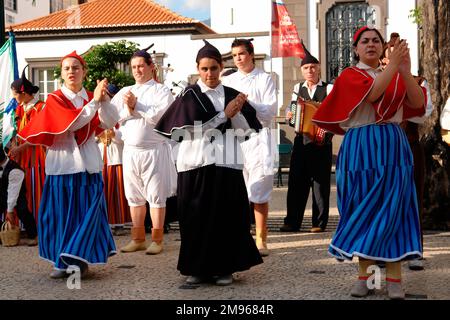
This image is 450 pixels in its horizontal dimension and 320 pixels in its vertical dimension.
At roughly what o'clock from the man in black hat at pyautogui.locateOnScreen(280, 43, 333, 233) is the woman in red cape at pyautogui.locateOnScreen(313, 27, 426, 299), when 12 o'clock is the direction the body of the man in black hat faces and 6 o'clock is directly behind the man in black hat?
The woman in red cape is roughly at 12 o'clock from the man in black hat.

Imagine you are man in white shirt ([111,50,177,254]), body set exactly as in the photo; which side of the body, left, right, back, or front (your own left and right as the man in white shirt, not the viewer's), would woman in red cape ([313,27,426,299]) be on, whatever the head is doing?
left

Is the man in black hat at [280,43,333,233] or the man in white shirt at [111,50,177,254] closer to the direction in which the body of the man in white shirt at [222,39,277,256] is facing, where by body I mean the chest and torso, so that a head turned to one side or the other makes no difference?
the man in white shirt

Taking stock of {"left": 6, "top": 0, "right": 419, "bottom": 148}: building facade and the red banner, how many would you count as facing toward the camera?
2

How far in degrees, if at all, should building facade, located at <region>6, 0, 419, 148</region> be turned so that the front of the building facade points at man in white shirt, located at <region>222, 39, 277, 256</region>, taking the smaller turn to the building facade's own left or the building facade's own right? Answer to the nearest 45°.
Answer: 0° — it already faces them

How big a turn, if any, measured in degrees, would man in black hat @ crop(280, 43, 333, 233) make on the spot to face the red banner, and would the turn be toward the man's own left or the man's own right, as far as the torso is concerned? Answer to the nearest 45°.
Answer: approximately 180°

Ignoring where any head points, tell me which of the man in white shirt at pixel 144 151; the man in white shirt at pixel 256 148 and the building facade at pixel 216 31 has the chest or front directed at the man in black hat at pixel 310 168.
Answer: the building facade

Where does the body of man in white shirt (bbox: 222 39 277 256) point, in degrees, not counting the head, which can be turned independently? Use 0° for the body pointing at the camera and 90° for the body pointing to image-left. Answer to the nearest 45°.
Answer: approximately 45°

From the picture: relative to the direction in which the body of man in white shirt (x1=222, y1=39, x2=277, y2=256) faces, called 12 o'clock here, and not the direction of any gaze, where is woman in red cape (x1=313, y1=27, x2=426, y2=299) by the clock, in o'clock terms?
The woman in red cape is roughly at 10 o'clock from the man in white shirt.

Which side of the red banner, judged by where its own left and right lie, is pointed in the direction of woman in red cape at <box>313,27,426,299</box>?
front

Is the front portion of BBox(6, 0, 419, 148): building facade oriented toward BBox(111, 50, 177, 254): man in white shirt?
yes

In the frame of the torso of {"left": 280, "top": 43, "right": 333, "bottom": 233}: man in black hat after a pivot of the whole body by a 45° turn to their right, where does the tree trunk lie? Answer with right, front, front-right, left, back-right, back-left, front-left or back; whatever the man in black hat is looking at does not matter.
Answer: back-left

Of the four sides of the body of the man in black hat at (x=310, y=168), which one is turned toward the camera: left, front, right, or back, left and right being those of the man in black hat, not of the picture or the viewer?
front
